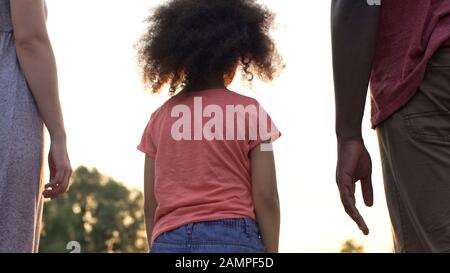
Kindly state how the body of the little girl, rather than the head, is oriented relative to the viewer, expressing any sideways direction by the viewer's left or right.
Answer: facing away from the viewer

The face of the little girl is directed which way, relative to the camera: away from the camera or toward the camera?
away from the camera
